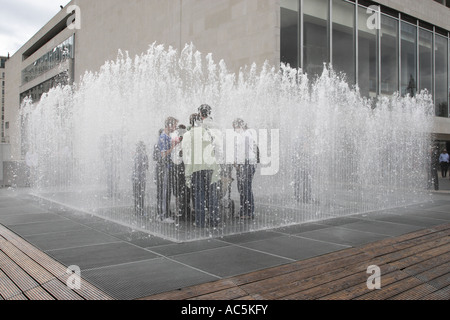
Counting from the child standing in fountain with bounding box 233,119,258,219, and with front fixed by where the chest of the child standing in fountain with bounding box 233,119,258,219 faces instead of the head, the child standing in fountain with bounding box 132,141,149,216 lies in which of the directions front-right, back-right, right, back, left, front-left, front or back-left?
front

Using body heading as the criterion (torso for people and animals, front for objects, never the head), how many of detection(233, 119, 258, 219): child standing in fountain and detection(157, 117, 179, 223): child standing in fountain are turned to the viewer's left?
1

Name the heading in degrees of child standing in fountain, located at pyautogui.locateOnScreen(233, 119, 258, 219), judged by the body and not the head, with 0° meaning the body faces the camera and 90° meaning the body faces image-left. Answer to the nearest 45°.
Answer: approximately 90°

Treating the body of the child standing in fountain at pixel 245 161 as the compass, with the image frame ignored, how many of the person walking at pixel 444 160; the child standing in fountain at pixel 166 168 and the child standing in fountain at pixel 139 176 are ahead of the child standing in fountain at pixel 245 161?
2

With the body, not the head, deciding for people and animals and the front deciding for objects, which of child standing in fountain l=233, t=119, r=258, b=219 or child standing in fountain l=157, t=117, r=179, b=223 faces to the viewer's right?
child standing in fountain l=157, t=117, r=179, b=223

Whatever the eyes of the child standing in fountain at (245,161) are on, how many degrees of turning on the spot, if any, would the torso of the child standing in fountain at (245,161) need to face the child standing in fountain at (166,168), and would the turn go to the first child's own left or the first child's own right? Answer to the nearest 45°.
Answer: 0° — they already face them

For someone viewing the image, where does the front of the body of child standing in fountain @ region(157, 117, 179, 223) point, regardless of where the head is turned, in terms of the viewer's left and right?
facing to the right of the viewer

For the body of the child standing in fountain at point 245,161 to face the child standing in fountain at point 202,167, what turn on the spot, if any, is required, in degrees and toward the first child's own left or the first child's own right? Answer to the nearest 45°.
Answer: approximately 45° to the first child's own left

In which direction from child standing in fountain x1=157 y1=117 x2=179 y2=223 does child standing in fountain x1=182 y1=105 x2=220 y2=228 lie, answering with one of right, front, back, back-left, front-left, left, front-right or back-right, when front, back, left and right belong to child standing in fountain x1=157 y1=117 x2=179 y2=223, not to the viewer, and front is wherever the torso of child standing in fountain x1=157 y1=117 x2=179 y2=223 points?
front-right

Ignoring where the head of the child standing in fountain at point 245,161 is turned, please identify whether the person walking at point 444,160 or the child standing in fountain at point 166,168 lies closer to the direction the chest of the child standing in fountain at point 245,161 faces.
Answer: the child standing in fountain

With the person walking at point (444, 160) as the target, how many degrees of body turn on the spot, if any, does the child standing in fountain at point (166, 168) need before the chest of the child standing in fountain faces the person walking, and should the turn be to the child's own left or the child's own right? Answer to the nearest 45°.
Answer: approximately 45° to the child's own left

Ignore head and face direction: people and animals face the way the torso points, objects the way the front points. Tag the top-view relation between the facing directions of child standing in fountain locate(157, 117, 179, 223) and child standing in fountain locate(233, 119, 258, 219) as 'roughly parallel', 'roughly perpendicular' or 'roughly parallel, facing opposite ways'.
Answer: roughly parallel, facing opposite ways

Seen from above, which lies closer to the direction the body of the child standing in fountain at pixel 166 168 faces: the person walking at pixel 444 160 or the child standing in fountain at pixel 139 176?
the person walking
